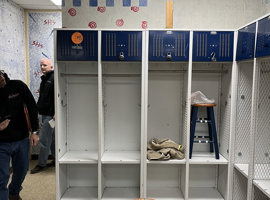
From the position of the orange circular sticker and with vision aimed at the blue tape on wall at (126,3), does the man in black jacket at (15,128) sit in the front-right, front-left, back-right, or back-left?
back-left

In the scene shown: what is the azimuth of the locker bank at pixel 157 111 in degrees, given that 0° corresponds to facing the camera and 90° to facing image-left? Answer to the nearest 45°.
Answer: approximately 0°

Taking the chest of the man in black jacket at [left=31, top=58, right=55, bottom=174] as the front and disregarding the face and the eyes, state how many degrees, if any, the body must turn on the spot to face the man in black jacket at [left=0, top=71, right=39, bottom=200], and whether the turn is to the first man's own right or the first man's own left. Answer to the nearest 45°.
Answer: approximately 45° to the first man's own left

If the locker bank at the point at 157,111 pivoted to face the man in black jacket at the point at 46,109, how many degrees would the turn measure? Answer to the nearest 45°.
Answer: approximately 135° to its right

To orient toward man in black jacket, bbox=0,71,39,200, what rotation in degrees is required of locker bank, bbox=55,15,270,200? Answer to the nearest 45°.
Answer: approximately 90° to its right

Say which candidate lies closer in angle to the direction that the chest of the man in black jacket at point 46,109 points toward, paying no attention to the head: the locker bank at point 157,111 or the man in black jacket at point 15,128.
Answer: the man in black jacket

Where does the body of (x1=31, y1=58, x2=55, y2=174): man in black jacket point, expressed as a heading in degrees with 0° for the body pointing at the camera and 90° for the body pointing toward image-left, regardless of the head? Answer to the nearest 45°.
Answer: approximately 45°

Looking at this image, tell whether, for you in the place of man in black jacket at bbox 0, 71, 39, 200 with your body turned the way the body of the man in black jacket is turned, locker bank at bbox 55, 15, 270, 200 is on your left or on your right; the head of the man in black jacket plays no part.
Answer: on your left
